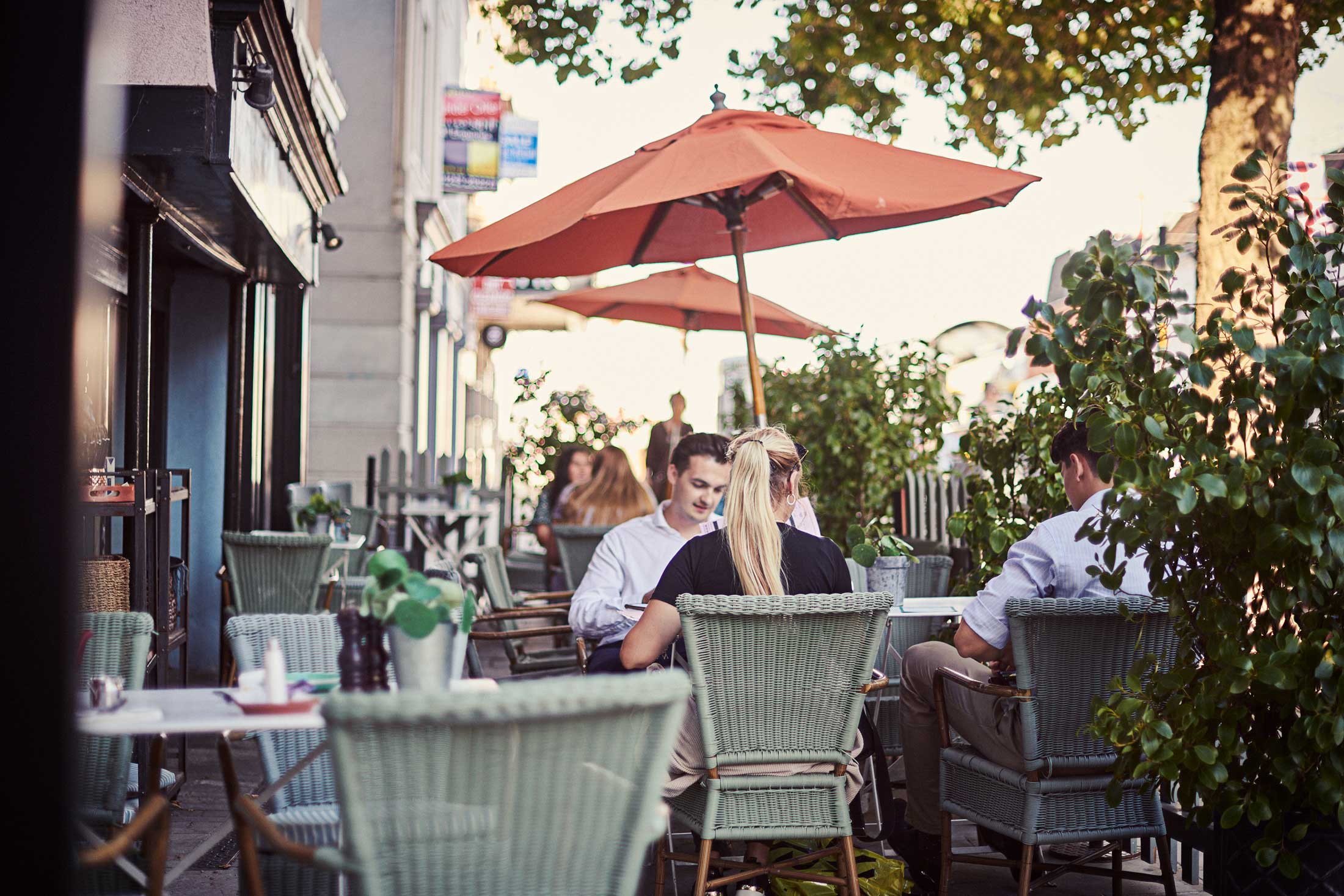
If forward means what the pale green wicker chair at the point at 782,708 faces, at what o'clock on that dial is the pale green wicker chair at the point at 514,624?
the pale green wicker chair at the point at 514,624 is roughly at 11 o'clock from the pale green wicker chair at the point at 782,708.

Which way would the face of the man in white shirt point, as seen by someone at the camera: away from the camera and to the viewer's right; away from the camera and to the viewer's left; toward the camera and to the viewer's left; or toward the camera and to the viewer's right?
toward the camera and to the viewer's right

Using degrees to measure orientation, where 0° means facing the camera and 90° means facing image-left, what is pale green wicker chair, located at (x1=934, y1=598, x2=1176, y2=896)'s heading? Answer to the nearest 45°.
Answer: approximately 135°

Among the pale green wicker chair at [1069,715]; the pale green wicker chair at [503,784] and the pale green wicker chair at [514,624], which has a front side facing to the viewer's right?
the pale green wicker chair at [514,624]

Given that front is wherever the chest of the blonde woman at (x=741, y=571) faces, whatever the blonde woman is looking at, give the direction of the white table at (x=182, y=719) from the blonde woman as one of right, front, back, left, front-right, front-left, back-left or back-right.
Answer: back-left

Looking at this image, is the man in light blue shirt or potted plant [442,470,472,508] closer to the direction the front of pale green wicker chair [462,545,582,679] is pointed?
the man in light blue shirt

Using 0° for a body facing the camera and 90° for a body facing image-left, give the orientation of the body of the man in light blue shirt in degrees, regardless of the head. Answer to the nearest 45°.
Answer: approximately 135°

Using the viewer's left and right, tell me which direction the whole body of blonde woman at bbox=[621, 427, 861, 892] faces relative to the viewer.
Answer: facing away from the viewer

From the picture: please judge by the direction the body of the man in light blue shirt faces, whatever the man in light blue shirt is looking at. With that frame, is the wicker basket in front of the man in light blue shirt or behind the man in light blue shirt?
in front

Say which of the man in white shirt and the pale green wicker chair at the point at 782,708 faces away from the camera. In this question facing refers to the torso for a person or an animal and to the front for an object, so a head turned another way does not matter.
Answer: the pale green wicker chair
